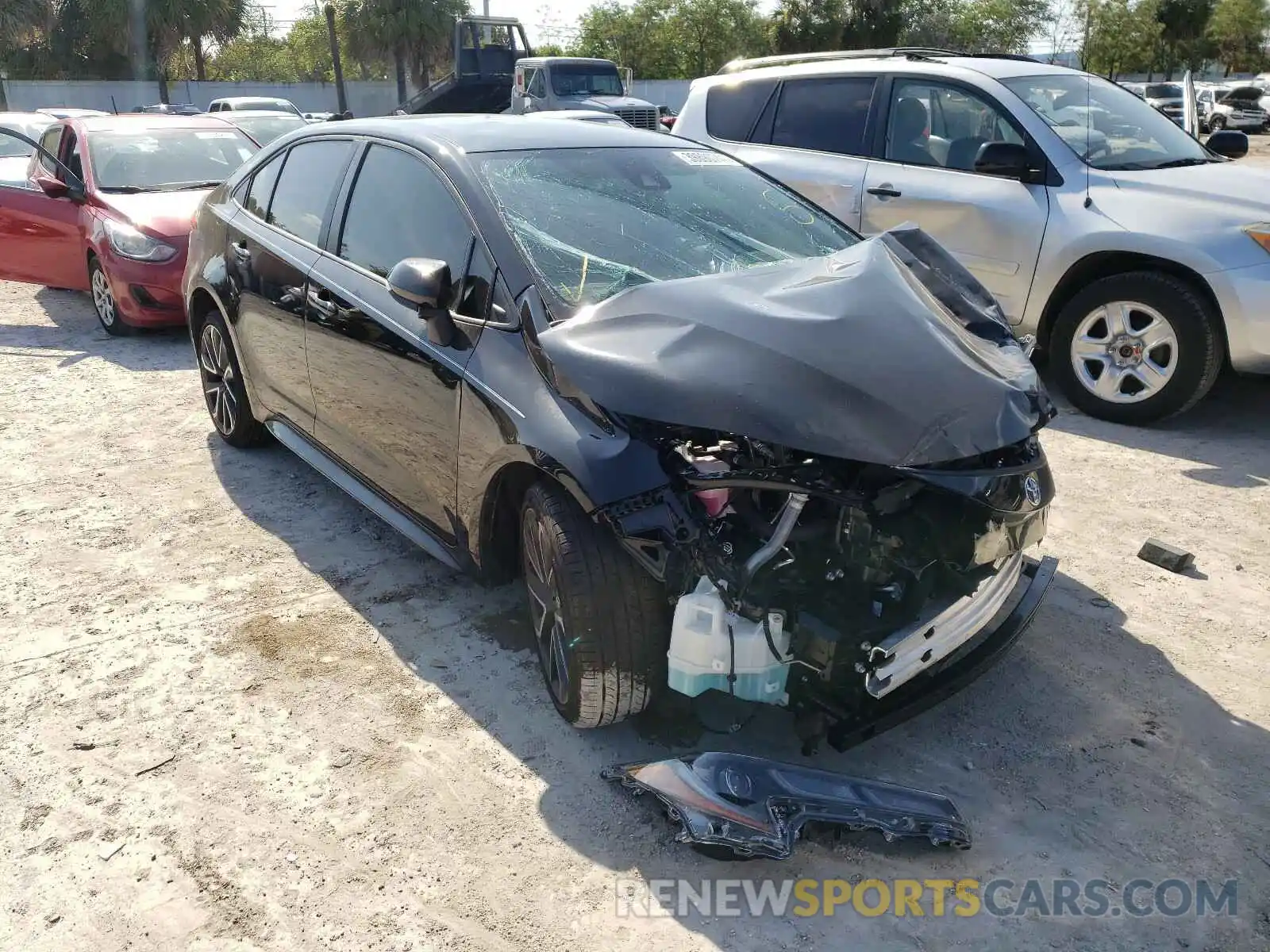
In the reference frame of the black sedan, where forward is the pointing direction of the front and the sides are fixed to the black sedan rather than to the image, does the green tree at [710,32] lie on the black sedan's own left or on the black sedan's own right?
on the black sedan's own left

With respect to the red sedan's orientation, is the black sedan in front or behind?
in front

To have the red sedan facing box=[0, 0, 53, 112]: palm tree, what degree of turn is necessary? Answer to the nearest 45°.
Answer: approximately 135° to its left

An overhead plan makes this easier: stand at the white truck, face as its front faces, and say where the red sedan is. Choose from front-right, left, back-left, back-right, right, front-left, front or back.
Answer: front-right

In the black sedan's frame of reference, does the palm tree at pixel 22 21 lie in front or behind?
behind

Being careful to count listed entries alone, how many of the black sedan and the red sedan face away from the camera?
0

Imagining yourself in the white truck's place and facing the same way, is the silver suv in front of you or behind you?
in front

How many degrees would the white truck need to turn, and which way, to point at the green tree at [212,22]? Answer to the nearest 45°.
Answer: approximately 180°

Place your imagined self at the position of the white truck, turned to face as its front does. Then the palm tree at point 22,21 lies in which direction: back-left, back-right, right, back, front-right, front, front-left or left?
back

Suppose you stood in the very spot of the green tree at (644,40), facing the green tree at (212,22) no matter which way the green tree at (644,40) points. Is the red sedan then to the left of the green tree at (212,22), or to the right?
left
